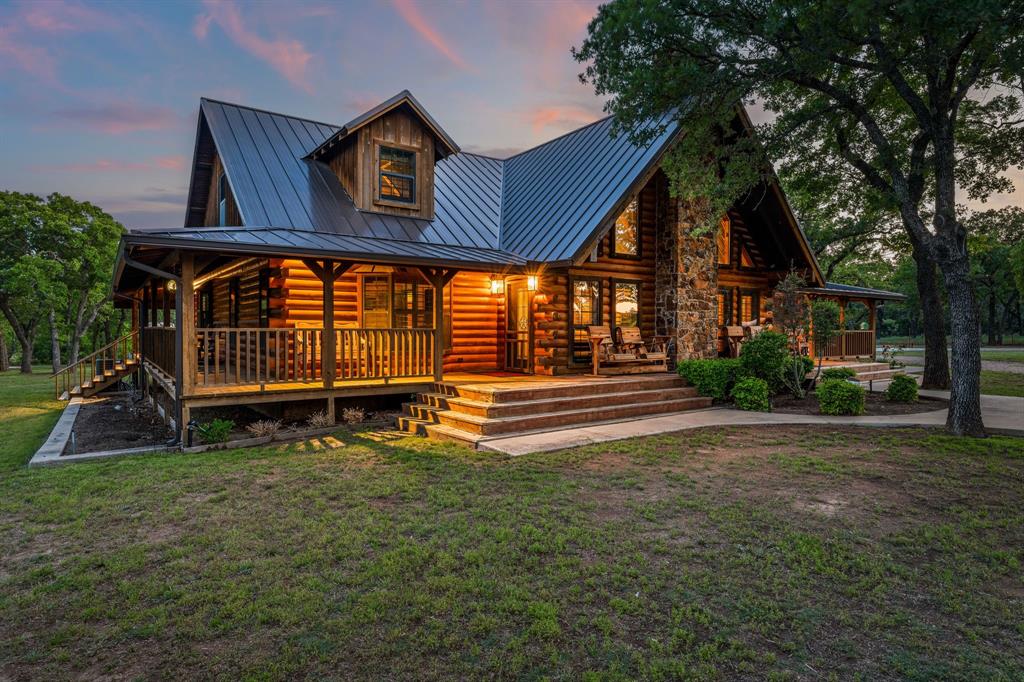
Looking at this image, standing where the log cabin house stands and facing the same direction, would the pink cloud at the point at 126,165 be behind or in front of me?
behind

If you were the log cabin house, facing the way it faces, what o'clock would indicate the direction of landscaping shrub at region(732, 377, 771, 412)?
The landscaping shrub is roughly at 11 o'clock from the log cabin house.

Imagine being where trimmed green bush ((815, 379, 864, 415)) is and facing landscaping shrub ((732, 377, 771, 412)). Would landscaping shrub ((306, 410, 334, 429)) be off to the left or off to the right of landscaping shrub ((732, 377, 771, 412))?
left

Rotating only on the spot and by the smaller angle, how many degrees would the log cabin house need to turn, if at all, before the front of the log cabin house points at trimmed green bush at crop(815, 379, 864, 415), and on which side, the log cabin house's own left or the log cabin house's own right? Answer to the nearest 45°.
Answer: approximately 45° to the log cabin house's own left

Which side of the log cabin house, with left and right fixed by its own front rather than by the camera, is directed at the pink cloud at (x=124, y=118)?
back

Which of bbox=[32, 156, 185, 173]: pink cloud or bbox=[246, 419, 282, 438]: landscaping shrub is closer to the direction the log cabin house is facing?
the landscaping shrub
